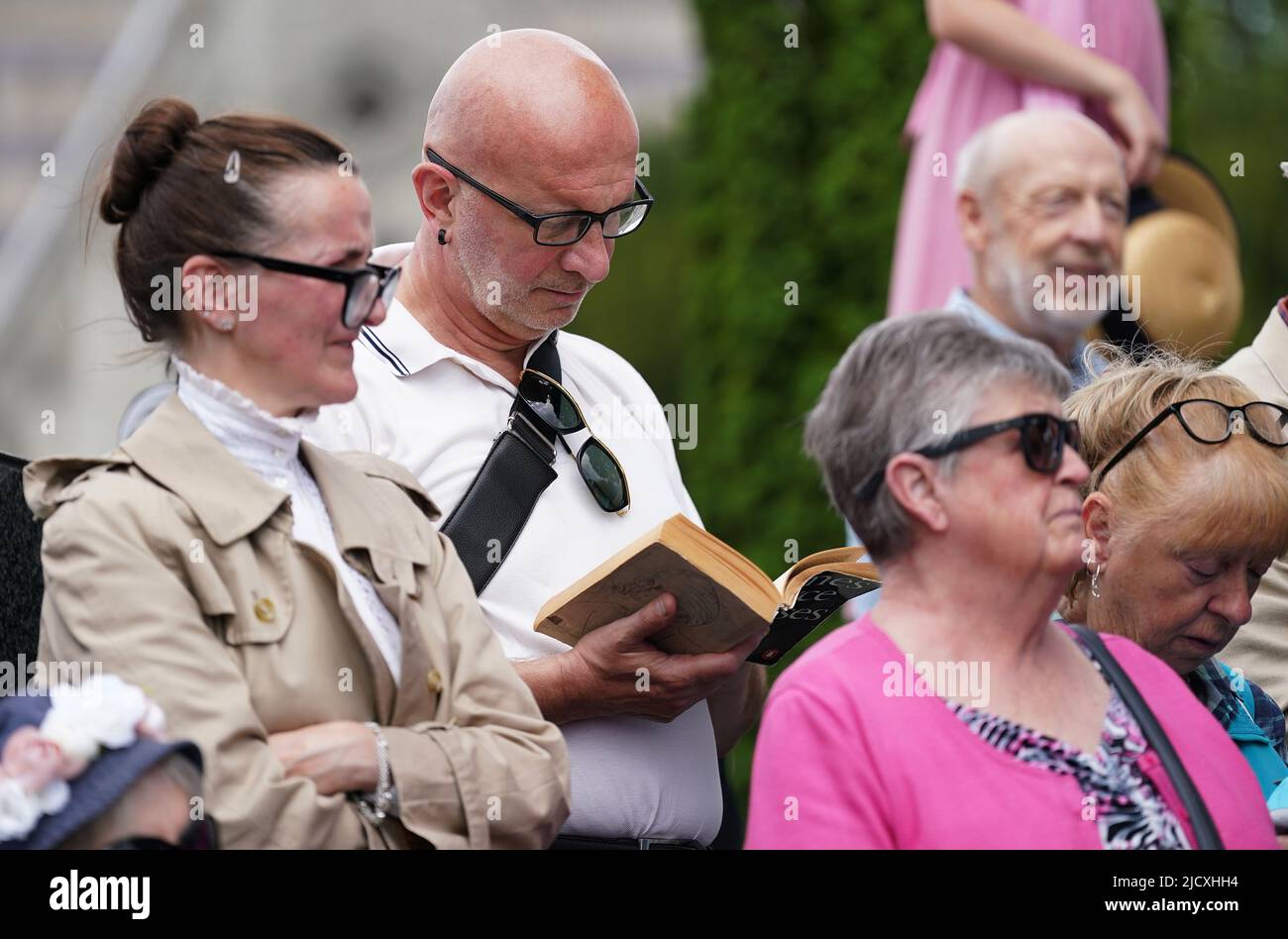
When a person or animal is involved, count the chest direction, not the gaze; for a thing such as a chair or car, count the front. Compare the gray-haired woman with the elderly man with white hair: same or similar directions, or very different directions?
same or similar directions

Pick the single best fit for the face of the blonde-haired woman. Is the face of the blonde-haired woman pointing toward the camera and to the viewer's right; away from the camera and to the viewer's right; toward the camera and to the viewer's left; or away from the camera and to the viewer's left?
toward the camera and to the viewer's right

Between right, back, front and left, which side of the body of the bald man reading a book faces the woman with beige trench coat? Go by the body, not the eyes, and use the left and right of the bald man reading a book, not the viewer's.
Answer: right

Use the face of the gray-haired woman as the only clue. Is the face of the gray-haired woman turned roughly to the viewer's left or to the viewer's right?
to the viewer's right

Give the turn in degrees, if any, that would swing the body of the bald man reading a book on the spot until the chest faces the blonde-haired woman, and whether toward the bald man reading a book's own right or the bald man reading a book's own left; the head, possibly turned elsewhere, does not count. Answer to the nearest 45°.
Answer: approximately 45° to the bald man reading a book's own left

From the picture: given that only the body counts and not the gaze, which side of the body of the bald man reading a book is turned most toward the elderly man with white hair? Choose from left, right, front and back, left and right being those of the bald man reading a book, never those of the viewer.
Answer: left

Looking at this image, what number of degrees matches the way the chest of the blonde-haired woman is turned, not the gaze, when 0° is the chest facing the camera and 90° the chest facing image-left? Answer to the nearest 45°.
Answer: approximately 315°

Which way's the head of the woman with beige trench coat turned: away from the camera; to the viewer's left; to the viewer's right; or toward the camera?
to the viewer's right

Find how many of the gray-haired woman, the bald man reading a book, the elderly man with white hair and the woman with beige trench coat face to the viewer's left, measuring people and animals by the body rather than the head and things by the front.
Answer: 0

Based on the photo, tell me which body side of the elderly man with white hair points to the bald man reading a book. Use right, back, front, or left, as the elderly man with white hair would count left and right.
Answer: right

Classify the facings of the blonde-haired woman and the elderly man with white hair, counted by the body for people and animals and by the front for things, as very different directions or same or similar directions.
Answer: same or similar directions

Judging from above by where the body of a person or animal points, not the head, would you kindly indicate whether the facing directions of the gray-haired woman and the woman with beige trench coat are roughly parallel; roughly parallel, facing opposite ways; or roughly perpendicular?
roughly parallel

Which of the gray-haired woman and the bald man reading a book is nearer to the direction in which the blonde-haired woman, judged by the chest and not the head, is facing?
the gray-haired woman
